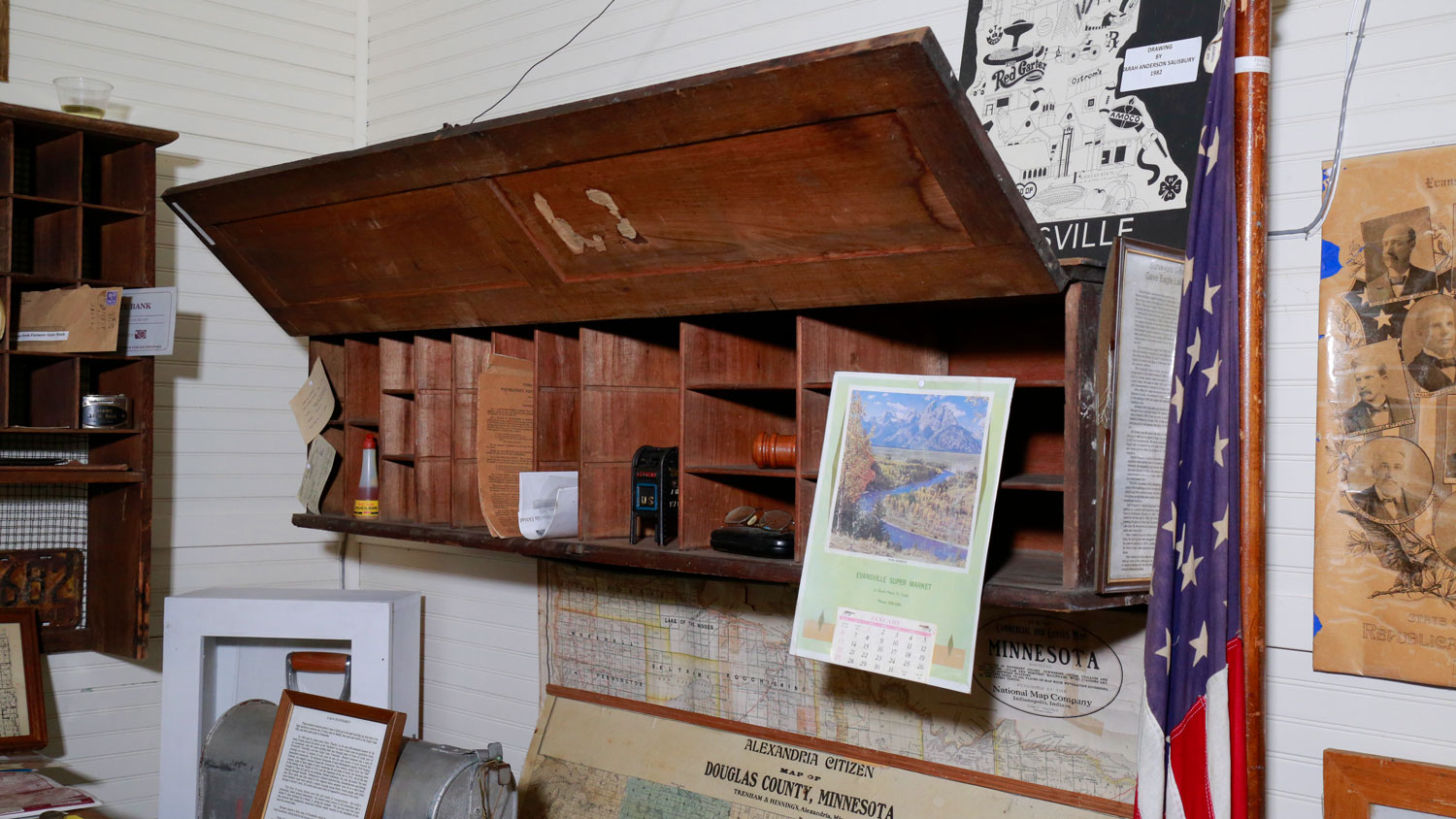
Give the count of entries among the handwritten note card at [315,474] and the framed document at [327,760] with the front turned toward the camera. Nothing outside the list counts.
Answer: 2

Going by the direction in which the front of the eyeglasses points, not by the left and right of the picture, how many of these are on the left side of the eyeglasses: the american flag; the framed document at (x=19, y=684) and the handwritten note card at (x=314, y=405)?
1

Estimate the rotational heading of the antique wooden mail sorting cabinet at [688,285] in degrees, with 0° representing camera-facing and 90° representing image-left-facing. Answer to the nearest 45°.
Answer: approximately 45°

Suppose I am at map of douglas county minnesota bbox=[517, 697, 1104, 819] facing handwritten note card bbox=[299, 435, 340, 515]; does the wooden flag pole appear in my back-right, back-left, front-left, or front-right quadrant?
back-left

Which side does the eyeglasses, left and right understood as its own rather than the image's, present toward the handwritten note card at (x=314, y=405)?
right

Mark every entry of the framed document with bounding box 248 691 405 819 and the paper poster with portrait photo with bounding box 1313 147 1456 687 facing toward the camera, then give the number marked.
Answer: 2

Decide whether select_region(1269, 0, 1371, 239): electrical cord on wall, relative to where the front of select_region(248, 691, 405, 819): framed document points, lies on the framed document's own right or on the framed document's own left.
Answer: on the framed document's own left

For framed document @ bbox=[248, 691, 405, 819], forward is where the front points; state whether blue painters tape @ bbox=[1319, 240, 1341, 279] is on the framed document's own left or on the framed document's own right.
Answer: on the framed document's own left

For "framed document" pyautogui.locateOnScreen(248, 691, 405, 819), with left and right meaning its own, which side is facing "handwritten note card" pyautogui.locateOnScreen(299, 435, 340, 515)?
back

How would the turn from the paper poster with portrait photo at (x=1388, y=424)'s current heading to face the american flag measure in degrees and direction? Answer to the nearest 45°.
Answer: approximately 45° to its right

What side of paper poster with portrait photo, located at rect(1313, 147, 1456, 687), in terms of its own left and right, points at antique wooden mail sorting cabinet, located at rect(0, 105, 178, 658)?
right
